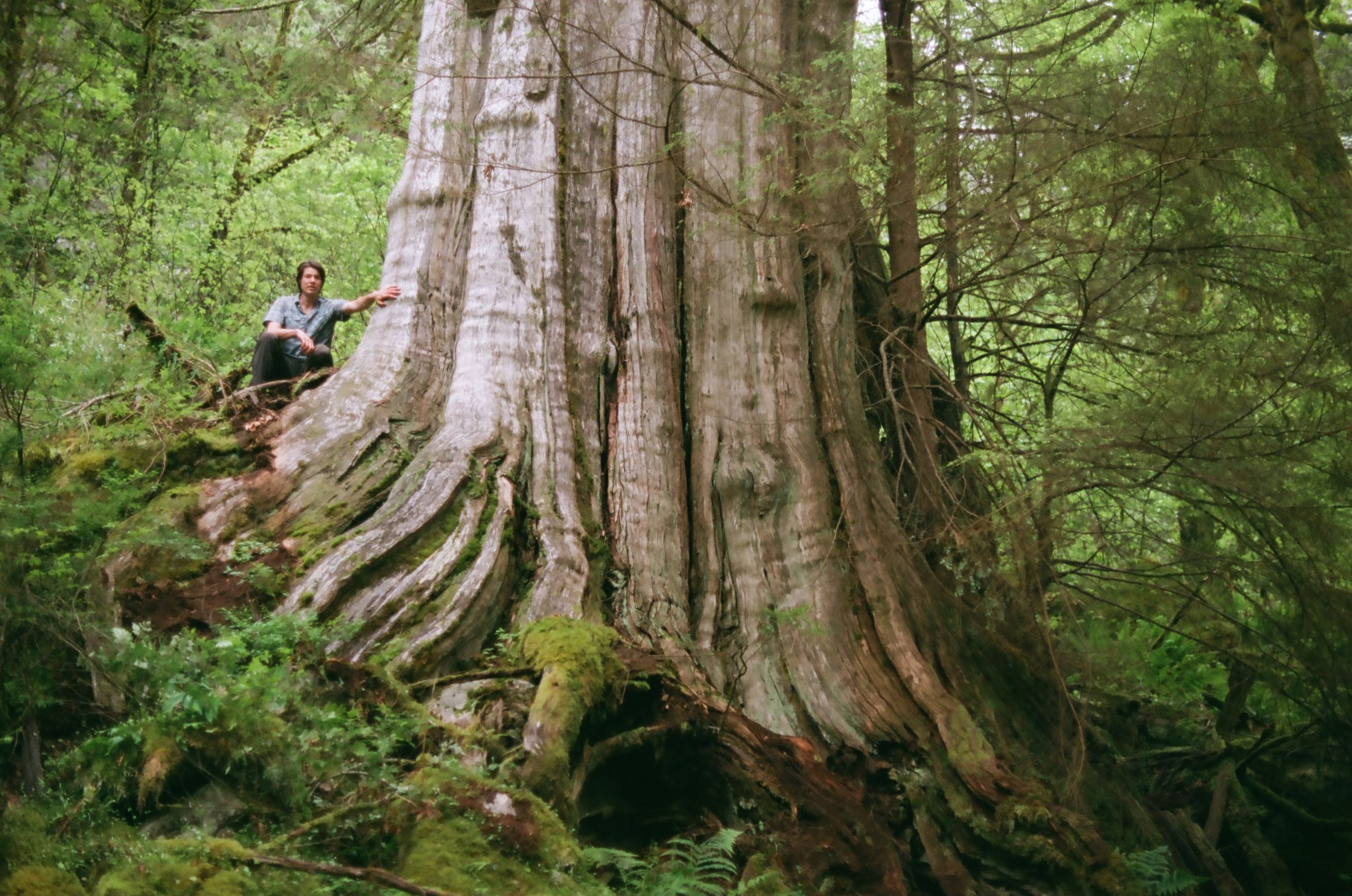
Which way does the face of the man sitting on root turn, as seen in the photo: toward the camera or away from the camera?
toward the camera

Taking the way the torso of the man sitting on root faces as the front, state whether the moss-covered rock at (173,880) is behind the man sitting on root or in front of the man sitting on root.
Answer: in front

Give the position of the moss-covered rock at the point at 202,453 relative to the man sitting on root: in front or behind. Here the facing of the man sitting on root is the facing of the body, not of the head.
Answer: in front

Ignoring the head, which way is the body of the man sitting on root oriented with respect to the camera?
toward the camera
